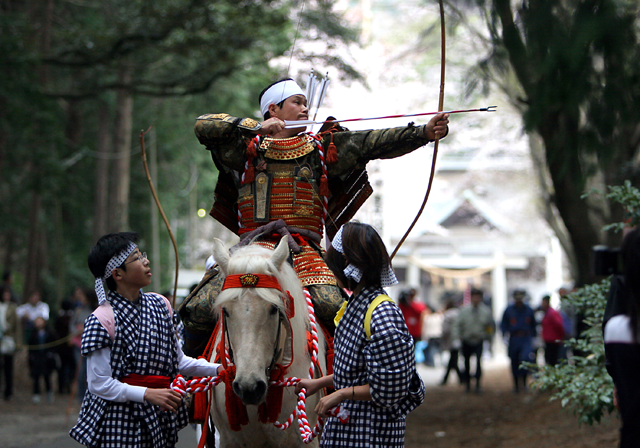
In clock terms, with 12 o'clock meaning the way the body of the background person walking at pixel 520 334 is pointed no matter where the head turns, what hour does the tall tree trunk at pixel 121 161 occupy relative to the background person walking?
The tall tree trunk is roughly at 3 o'clock from the background person walking.

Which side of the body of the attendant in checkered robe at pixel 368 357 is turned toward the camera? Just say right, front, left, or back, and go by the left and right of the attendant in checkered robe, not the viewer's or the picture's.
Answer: left

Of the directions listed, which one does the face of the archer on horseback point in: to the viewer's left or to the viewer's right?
to the viewer's right

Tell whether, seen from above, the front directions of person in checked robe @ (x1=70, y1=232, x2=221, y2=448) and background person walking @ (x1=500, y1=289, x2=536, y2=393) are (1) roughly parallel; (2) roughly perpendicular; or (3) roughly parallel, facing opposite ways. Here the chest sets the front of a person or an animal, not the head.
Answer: roughly perpendicular

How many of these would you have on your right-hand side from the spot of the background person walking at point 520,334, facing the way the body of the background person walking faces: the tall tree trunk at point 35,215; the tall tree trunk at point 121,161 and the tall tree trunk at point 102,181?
3

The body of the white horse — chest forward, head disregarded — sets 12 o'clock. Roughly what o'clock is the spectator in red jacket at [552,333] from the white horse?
The spectator in red jacket is roughly at 7 o'clock from the white horse.

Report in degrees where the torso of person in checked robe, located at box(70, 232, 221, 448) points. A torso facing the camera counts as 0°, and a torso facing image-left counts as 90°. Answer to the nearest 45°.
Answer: approximately 315°

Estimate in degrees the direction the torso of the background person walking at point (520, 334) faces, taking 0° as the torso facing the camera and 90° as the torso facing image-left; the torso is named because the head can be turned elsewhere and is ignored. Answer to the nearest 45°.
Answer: approximately 0°

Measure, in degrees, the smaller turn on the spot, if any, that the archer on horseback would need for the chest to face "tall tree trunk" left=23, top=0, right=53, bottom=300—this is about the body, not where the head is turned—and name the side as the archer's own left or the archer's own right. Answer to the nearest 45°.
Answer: approximately 135° to the archer's own right

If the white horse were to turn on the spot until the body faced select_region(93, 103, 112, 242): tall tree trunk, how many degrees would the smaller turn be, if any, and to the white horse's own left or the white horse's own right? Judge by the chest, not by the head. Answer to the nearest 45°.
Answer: approximately 180°
